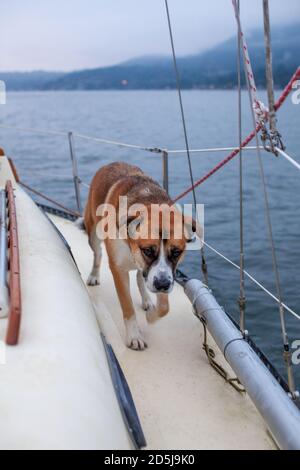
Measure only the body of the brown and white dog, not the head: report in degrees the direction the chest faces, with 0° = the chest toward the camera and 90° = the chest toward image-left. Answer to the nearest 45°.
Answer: approximately 315°
